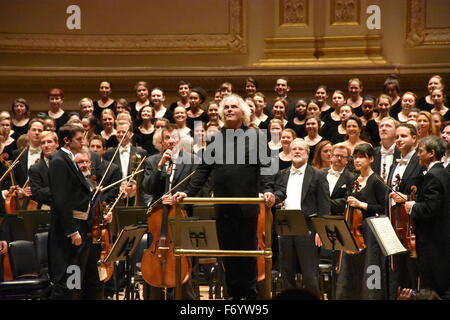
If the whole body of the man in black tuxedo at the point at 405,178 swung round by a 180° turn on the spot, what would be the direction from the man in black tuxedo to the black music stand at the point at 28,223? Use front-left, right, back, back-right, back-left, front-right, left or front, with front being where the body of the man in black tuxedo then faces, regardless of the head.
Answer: back-left

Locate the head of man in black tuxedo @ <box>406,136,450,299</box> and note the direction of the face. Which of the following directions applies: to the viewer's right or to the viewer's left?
to the viewer's left

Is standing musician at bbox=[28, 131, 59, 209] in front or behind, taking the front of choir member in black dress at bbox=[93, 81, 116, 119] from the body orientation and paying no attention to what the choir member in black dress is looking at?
in front

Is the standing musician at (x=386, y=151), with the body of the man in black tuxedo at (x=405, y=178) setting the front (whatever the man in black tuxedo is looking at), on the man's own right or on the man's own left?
on the man's own right

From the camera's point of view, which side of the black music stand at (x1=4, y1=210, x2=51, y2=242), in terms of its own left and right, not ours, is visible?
back

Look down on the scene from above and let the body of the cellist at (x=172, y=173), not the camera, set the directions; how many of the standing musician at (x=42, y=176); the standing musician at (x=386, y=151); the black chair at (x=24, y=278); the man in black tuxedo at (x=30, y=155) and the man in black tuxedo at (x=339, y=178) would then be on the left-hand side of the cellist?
2

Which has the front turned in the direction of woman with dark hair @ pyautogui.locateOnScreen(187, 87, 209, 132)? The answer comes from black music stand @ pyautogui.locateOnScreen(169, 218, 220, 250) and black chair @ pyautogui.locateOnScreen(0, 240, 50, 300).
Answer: the black music stand

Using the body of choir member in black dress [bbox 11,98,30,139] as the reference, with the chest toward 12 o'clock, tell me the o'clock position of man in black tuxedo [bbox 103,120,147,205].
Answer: The man in black tuxedo is roughly at 11 o'clock from the choir member in black dress.

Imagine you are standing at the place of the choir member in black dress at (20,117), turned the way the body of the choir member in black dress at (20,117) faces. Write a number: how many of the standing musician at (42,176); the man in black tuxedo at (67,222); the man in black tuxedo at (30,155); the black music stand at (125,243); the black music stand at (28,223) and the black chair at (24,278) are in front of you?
6

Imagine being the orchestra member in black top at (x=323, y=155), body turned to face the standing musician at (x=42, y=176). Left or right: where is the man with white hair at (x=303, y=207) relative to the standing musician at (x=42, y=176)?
left

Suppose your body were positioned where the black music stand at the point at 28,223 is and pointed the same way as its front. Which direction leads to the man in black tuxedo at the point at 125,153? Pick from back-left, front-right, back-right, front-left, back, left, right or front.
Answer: front-right

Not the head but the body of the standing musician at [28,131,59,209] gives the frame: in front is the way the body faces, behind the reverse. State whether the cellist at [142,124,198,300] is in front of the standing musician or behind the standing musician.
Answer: in front
